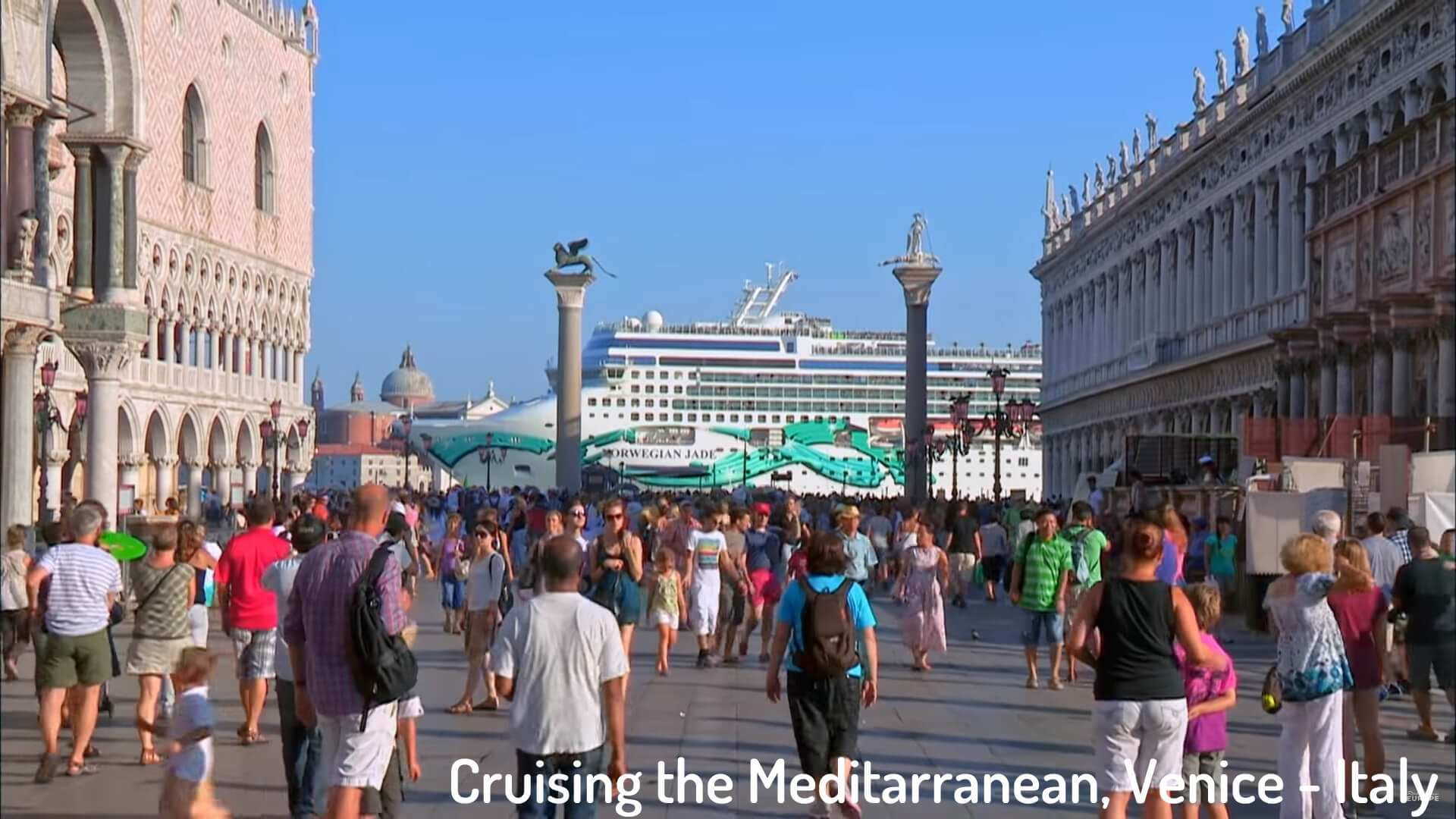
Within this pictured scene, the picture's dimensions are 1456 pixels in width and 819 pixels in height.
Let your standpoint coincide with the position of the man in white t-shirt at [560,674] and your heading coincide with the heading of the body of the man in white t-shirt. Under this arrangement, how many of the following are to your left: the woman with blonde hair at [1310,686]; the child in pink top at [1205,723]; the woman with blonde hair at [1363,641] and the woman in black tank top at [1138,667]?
0

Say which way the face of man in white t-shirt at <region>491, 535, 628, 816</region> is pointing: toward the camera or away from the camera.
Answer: away from the camera

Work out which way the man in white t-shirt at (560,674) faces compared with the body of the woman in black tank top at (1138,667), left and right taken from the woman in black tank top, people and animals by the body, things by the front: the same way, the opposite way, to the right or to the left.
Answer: the same way

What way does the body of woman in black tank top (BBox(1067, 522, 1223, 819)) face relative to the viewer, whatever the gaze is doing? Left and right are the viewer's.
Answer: facing away from the viewer

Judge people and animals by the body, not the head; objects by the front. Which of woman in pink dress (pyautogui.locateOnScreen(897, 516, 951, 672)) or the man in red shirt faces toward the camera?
the woman in pink dress

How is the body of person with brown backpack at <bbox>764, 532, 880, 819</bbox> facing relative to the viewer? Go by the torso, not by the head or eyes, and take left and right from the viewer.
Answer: facing away from the viewer

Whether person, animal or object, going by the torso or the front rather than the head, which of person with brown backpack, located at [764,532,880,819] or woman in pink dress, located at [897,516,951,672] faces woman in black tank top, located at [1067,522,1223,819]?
the woman in pink dress

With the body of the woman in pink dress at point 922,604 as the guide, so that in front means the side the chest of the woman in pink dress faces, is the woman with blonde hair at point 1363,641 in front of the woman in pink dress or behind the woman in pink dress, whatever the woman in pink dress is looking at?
in front

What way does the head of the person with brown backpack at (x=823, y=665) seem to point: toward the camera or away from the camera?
away from the camera

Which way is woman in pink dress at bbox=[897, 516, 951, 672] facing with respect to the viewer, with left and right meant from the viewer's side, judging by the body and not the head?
facing the viewer

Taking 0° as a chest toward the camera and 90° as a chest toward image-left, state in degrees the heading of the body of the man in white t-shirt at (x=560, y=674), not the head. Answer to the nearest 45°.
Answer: approximately 180°

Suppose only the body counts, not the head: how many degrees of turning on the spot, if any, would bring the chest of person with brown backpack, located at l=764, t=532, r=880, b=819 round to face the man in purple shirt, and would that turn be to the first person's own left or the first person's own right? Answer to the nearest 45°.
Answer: approximately 135° to the first person's own left

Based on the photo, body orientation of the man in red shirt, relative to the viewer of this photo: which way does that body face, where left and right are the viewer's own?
facing away from the viewer

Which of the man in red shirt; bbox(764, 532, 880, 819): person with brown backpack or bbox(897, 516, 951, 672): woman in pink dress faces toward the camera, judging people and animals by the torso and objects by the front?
the woman in pink dress

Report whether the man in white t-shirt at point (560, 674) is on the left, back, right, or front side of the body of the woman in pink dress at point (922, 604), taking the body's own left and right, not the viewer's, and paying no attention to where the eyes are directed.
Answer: front

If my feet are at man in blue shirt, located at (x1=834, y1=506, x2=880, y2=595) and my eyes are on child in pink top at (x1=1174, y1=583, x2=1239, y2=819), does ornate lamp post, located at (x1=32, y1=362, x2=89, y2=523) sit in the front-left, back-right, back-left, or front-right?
back-right

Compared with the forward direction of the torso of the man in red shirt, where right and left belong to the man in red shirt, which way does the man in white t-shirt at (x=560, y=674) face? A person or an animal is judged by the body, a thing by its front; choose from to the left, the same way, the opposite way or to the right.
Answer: the same way

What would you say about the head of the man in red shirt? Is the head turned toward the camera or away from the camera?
away from the camera

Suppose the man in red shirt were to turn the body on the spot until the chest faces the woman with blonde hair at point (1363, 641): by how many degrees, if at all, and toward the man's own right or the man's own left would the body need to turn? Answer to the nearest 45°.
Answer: approximately 135° to the man's own right
